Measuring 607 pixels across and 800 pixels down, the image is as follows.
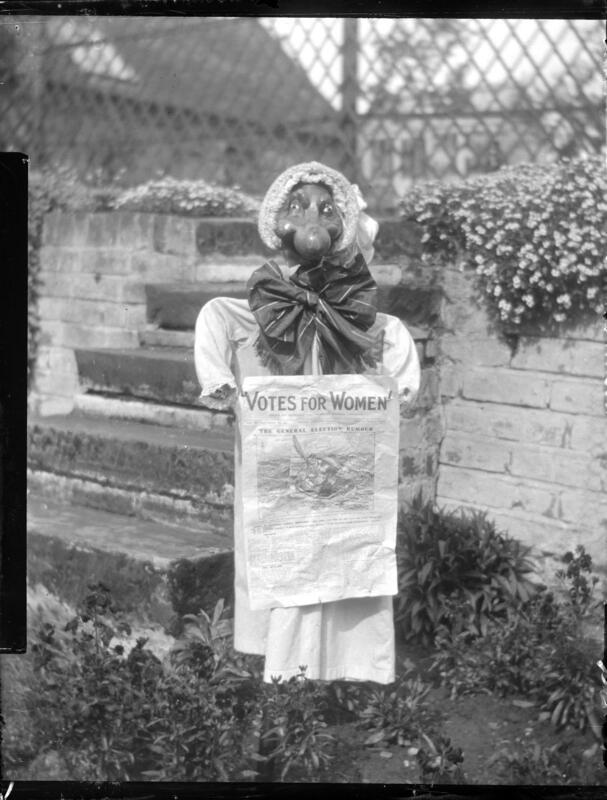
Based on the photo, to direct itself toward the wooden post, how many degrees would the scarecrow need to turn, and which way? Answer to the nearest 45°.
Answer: approximately 180°

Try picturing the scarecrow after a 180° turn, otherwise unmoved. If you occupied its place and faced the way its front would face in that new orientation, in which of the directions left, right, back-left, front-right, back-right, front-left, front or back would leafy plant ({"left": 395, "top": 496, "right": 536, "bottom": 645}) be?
front-right

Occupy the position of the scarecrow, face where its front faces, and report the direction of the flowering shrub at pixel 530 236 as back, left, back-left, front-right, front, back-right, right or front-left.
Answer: back-left

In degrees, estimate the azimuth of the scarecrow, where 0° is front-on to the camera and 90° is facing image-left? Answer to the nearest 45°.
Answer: approximately 0°

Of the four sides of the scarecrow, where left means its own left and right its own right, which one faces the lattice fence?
back

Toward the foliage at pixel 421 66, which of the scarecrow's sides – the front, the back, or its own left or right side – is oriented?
back

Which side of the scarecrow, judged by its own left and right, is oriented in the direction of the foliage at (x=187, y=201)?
back
